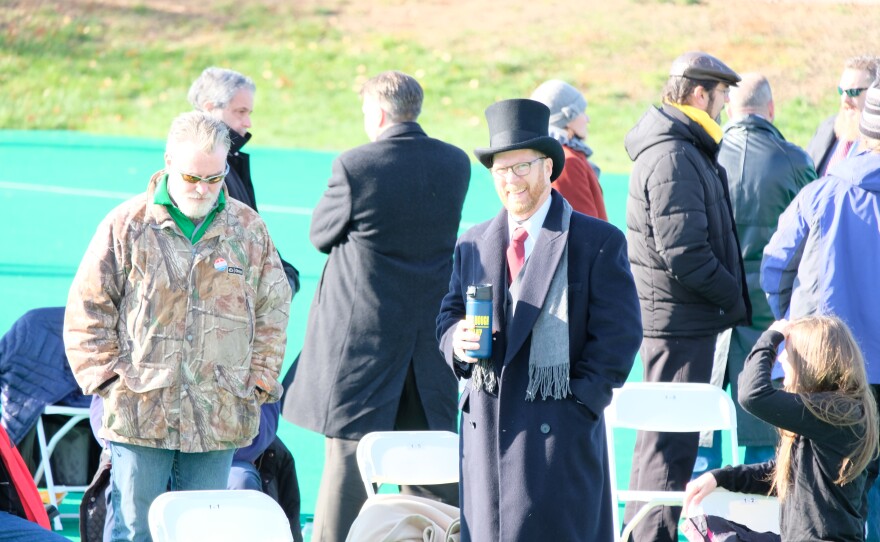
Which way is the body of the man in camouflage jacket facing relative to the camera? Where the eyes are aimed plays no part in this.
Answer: toward the camera

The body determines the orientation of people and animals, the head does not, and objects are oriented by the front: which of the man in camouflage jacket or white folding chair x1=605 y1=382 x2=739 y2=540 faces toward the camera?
the man in camouflage jacket

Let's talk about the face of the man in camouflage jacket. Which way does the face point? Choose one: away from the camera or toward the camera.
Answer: toward the camera

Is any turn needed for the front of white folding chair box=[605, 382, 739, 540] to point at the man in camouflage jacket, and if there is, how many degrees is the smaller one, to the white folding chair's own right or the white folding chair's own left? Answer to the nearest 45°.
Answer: approximately 135° to the white folding chair's own left

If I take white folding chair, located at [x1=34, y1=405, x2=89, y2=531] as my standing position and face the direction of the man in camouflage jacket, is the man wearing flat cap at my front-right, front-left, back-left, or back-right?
front-left

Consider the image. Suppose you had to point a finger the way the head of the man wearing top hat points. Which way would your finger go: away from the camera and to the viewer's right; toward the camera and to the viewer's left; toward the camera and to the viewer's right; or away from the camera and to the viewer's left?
toward the camera and to the viewer's left

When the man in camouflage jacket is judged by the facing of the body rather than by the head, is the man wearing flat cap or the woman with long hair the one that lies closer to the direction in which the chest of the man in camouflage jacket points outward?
the woman with long hair

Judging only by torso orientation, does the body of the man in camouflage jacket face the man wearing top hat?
no

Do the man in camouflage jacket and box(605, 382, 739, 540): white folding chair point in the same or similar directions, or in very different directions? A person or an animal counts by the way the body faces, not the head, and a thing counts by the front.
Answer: very different directions

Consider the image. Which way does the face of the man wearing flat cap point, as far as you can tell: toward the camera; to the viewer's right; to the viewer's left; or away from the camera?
to the viewer's right

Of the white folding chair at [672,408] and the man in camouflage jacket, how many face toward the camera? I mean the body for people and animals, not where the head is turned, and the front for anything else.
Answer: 1

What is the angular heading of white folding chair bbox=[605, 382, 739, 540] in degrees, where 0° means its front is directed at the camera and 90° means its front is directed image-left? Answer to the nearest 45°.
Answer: approximately 180°

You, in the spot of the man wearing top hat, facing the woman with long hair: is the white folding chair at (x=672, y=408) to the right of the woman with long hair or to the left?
left

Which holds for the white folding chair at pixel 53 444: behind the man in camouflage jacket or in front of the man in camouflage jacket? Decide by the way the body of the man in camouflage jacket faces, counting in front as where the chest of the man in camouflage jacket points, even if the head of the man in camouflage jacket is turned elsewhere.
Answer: behind

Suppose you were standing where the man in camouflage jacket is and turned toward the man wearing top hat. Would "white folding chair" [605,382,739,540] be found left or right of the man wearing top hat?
left
